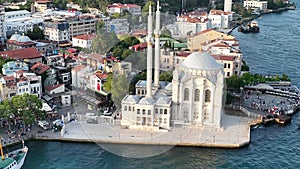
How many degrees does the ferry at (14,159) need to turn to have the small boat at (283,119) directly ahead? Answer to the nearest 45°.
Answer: approximately 45° to its right

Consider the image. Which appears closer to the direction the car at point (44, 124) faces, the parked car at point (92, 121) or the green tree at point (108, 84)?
the parked car

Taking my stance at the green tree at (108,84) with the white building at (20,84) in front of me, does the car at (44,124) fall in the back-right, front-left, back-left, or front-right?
front-left

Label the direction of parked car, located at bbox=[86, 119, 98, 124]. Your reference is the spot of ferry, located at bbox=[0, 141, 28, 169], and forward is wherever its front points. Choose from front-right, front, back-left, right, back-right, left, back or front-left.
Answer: front

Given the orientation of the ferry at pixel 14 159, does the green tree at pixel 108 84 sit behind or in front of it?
in front

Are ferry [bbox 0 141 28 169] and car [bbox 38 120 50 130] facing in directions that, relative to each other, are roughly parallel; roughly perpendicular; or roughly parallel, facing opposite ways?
roughly perpendicular

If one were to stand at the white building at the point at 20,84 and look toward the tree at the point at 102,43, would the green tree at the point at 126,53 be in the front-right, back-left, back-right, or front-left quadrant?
front-right
